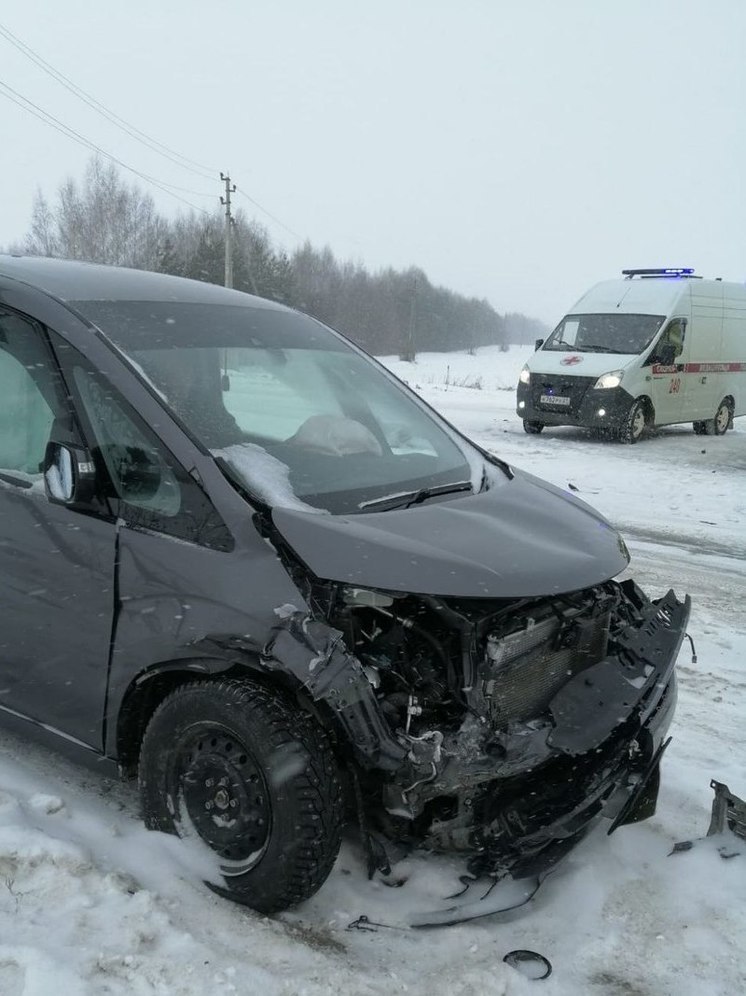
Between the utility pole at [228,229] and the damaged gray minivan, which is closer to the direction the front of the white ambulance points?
the damaged gray minivan

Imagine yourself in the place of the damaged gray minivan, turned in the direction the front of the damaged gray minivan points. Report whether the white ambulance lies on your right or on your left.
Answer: on your left

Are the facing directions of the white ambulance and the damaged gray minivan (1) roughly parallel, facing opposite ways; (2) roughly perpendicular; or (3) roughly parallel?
roughly perpendicular

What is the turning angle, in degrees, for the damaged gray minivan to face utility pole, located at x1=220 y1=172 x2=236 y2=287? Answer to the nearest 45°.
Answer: approximately 135° to its left

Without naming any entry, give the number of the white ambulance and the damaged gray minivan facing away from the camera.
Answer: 0

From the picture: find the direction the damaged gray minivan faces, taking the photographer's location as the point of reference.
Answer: facing the viewer and to the right of the viewer

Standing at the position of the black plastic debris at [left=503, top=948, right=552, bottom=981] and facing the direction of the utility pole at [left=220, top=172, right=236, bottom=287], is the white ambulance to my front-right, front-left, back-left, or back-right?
front-right

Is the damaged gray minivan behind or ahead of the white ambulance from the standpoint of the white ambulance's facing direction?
ahead

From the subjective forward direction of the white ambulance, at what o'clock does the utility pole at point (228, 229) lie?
The utility pole is roughly at 3 o'clock from the white ambulance.

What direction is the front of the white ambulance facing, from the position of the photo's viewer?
facing the viewer and to the left of the viewer

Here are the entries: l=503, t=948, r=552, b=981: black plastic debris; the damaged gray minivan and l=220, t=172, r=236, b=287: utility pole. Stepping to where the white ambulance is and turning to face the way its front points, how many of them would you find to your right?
1
